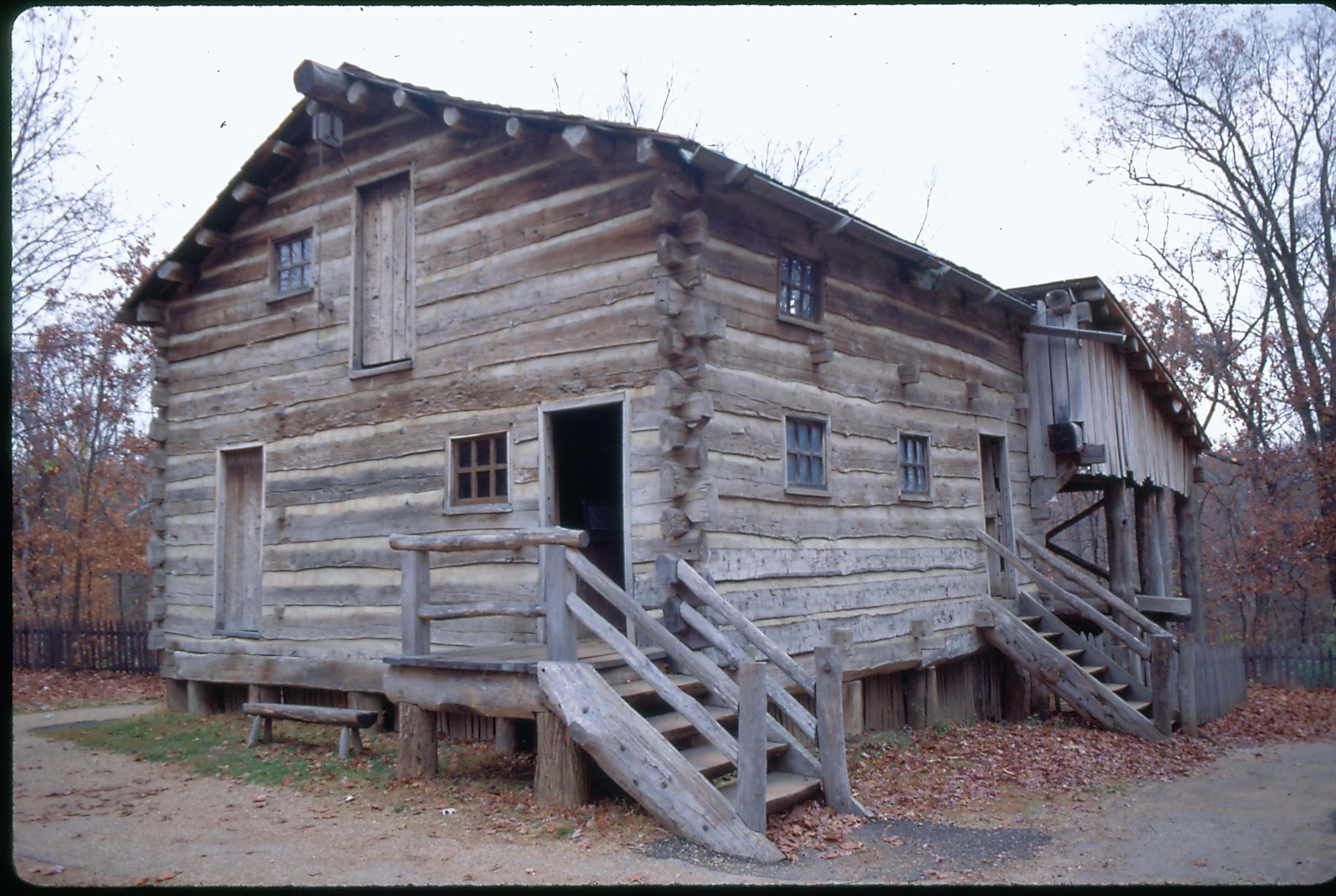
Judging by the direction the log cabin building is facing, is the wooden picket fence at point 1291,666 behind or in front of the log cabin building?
behind

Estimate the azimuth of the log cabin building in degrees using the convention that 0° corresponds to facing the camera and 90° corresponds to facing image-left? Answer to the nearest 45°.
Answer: approximately 45°

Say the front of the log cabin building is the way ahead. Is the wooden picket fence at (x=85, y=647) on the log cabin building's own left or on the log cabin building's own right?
on the log cabin building's own right

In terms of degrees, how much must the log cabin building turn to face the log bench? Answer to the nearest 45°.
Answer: approximately 45° to its right

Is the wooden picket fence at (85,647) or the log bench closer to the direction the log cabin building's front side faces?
the log bench

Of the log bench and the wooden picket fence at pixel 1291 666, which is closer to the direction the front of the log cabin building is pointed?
the log bench

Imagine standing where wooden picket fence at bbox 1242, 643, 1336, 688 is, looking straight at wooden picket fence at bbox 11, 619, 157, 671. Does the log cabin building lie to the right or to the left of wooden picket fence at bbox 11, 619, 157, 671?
left
